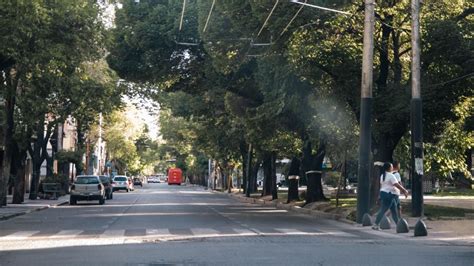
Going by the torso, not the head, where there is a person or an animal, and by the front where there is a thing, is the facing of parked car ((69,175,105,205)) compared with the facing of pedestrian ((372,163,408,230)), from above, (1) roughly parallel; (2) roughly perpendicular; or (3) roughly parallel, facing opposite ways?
roughly perpendicular
